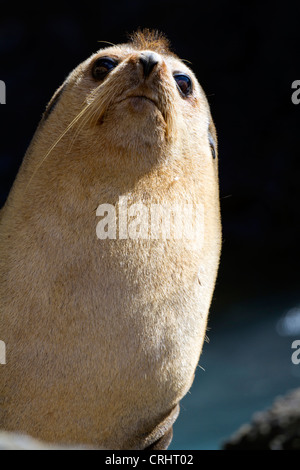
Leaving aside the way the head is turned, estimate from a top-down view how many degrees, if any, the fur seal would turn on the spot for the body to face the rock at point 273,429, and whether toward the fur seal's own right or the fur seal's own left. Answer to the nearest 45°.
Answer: approximately 135° to the fur seal's own left

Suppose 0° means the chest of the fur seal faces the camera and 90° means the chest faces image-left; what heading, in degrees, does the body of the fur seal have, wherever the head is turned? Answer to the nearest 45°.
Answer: approximately 0°
